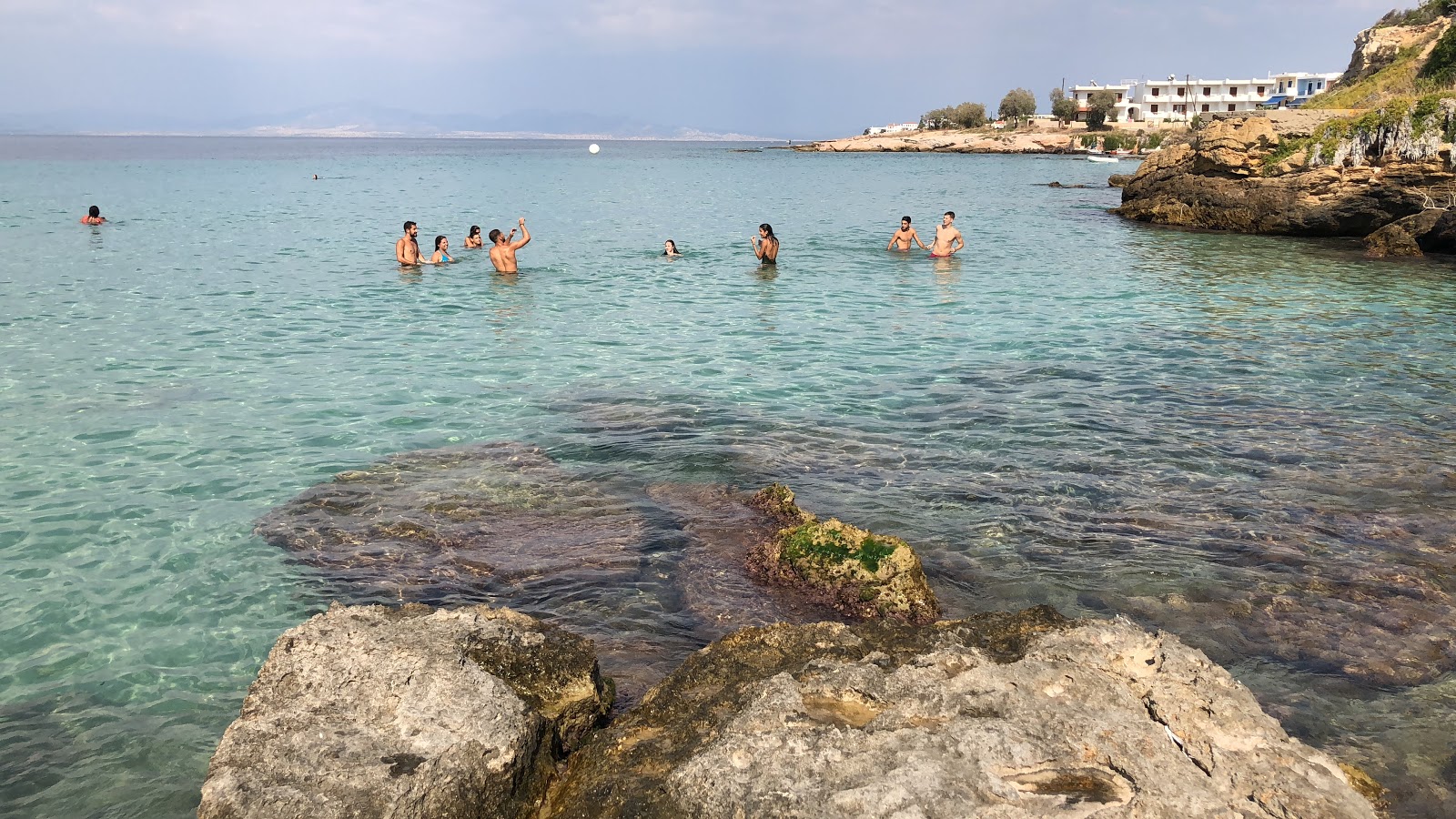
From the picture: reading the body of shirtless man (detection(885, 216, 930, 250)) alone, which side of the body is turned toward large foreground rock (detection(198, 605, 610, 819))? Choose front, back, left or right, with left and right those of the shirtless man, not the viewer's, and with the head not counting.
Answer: front

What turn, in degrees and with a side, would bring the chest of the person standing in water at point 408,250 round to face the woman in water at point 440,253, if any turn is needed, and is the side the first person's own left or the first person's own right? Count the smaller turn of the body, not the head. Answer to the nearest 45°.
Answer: approximately 45° to the first person's own left

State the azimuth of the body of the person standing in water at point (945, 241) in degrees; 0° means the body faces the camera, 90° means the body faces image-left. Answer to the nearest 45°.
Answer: approximately 45°

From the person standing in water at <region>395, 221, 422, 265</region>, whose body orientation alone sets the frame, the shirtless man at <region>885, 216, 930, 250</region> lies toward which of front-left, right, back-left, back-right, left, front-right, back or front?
front-left

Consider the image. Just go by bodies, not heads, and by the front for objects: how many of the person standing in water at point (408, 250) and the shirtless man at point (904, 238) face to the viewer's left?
0

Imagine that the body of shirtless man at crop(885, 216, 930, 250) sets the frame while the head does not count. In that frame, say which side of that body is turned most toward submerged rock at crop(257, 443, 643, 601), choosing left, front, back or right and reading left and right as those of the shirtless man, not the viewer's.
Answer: front

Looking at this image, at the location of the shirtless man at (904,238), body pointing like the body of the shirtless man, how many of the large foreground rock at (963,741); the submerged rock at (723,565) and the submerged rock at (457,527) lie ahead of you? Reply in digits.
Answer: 3

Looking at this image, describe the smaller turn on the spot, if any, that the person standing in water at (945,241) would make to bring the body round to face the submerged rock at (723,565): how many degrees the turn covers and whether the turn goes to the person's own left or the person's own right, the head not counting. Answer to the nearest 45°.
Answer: approximately 45° to the person's own left

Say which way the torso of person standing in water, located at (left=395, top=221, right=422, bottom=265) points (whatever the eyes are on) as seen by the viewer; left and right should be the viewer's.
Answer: facing the viewer and to the right of the viewer

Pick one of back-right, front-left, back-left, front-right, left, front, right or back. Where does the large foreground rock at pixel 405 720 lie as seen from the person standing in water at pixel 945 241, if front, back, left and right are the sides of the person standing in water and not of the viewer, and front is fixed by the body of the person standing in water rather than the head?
front-left

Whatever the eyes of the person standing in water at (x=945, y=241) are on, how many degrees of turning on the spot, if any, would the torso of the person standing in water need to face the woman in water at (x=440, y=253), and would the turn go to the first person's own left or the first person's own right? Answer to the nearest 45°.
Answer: approximately 45° to the first person's own right

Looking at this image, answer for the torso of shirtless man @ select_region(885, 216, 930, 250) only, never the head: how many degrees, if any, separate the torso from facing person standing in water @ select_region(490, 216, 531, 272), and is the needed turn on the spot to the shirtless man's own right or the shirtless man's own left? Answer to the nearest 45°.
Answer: approximately 45° to the shirtless man's own right
